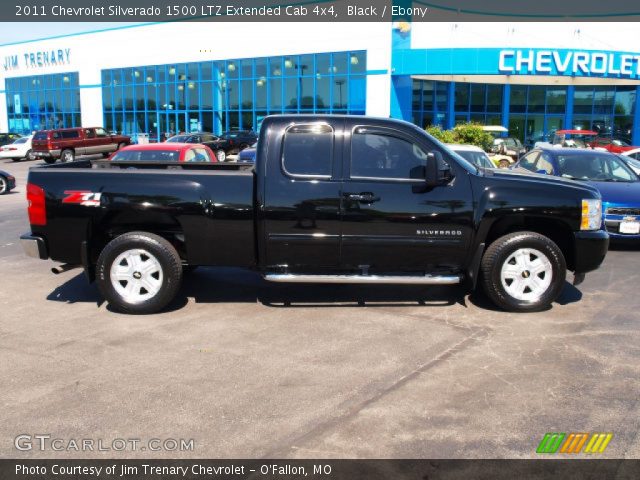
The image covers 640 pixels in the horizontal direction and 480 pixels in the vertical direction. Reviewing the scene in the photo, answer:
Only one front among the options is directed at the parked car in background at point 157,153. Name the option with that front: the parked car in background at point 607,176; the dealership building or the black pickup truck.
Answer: the dealership building

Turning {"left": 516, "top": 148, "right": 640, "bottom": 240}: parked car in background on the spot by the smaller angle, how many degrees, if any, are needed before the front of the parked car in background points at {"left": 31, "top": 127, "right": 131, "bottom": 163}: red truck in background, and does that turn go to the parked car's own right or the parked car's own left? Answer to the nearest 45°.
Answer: approximately 180°

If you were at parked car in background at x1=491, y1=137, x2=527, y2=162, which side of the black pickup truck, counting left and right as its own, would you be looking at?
left

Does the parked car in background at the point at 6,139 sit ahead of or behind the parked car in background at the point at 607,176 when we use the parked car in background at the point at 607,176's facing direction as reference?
behind

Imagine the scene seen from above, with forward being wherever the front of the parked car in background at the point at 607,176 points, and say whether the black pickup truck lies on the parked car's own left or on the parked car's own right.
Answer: on the parked car's own right

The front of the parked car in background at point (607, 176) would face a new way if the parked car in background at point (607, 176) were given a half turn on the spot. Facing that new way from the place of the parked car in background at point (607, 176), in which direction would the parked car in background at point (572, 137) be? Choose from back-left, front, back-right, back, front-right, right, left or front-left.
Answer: front-right

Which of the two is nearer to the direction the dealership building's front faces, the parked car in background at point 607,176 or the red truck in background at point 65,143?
the parked car in background

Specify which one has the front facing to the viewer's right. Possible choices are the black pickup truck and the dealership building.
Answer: the black pickup truck

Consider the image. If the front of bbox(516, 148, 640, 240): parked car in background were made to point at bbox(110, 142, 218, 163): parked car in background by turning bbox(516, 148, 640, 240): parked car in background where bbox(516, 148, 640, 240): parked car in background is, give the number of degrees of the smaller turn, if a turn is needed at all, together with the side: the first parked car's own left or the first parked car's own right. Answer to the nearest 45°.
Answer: approximately 135° to the first parked car's own right

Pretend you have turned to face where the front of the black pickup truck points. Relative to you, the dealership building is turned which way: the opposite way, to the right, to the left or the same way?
to the right

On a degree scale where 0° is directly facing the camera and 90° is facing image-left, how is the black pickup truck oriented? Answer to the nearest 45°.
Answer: approximately 270°

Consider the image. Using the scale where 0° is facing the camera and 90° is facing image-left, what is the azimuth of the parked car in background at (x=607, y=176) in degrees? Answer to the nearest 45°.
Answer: approximately 315°

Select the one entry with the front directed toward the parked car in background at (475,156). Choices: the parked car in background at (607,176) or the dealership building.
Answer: the dealership building

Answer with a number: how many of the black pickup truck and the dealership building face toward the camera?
1

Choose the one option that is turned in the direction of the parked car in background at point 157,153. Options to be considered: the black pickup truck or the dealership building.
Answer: the dealership building
